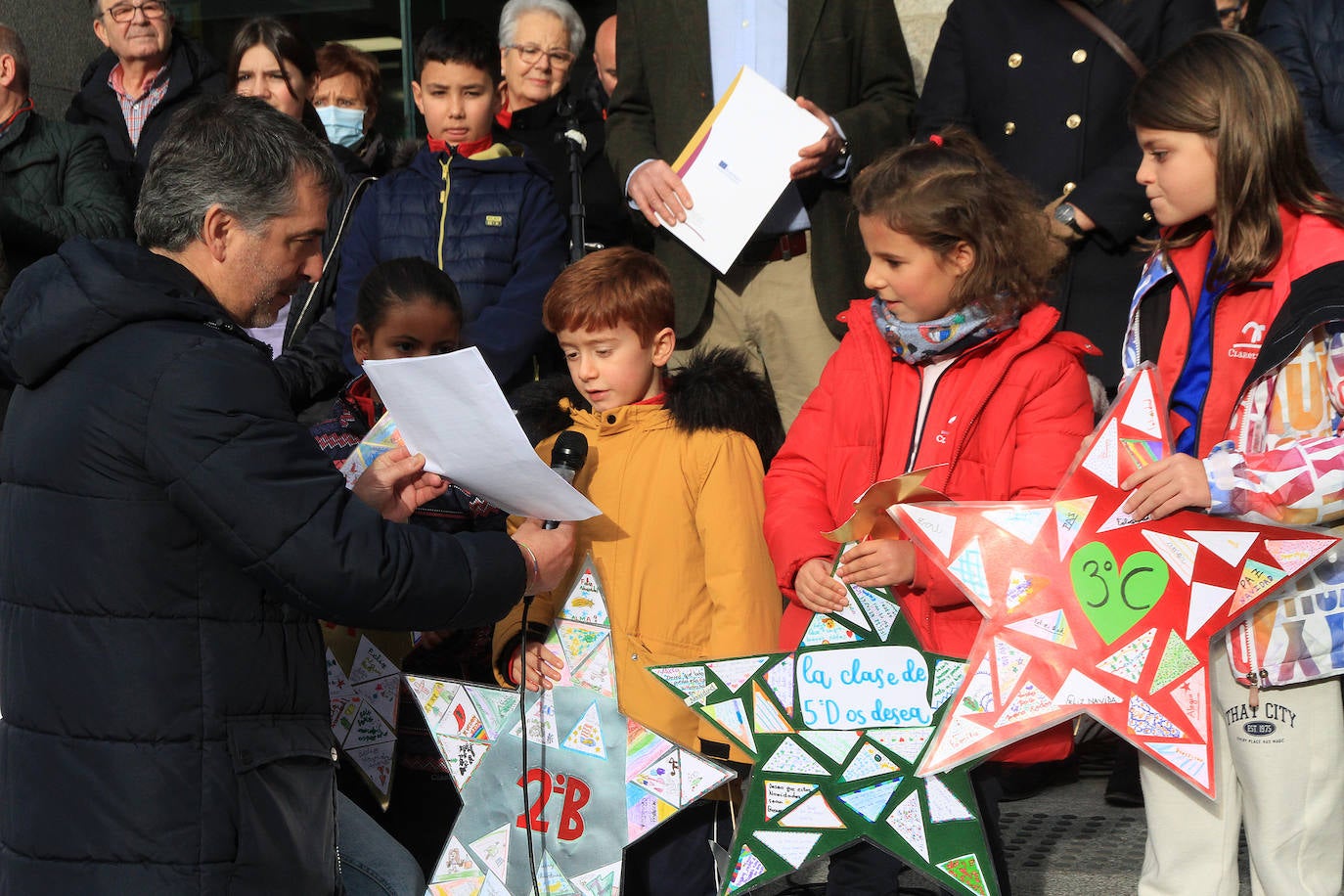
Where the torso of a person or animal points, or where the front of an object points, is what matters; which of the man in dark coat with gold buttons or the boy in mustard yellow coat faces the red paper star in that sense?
the man in dark coat with gold buttons

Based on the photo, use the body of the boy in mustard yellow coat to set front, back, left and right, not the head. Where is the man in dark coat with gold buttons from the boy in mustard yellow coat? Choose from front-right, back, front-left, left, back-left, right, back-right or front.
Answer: back

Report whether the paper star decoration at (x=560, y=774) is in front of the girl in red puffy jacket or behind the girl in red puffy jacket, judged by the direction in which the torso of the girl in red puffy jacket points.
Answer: in front

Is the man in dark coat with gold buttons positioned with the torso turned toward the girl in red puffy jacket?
yes

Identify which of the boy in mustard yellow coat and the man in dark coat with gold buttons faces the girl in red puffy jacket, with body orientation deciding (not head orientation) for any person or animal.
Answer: the man in dark coat with gold buttons

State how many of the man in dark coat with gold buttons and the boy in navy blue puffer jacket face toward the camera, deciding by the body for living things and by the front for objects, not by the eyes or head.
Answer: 2

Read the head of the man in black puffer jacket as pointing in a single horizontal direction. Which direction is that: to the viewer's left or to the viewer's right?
to the viewer's right

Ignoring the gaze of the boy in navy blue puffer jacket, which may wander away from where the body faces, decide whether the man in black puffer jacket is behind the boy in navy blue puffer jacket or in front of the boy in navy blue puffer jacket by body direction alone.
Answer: in front

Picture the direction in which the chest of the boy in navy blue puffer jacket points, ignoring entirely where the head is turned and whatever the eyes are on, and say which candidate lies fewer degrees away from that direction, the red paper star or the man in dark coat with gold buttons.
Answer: the red paper star

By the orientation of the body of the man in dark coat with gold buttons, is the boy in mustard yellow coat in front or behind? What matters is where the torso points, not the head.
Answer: in front

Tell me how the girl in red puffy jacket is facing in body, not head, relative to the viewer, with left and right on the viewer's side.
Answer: facing the viewer and to the left of the viewer

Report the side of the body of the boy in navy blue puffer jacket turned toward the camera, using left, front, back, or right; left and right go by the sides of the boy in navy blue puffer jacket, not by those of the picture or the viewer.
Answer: front

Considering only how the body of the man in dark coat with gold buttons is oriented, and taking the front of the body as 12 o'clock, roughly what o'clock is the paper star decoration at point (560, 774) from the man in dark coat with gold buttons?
The paper star decoration is roughly at 1 o'clock from the man in dark coat with gold buttons.

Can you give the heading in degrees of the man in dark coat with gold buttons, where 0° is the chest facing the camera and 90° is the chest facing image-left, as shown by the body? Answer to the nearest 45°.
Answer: approximately 0°
